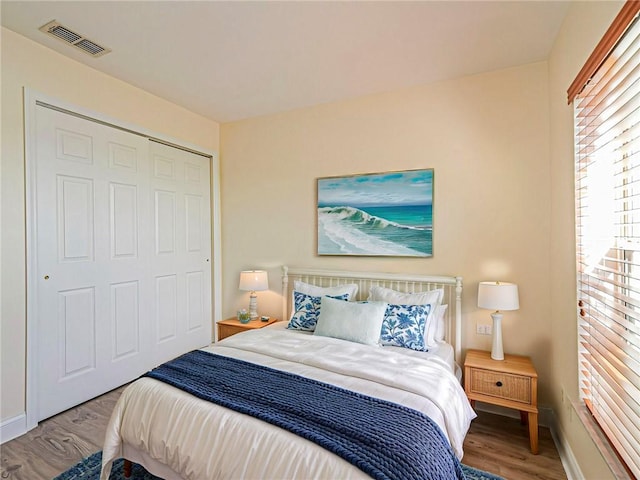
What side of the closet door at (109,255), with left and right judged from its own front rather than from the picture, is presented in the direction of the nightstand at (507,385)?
front

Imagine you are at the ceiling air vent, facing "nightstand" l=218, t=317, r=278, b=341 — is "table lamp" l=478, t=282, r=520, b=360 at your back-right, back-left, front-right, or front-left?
front-right

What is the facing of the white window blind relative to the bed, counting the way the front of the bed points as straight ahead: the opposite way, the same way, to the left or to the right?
to the right

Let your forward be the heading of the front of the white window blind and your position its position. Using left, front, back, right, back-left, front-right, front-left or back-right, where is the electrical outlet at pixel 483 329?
front-right

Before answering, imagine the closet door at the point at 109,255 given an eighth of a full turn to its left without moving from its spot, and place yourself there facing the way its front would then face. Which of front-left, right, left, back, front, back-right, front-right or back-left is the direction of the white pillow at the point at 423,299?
front-right

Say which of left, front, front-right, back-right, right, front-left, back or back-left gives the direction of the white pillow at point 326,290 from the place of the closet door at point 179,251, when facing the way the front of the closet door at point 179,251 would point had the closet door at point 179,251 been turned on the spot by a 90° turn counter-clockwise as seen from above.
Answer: right

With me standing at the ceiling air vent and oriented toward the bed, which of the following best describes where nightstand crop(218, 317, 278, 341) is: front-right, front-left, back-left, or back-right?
front-left

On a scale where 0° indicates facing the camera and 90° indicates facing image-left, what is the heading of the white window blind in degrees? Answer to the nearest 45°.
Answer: approximately 90°

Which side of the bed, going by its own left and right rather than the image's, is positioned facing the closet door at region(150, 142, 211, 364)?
right

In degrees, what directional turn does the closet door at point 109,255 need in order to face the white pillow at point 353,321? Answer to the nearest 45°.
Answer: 0° — it already faces it

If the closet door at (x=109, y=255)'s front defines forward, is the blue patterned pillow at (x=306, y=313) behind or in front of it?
in front

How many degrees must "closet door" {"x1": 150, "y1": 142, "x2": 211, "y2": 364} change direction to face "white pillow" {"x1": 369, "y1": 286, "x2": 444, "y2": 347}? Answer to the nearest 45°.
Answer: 0° — it already faces it

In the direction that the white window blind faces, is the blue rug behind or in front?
in front

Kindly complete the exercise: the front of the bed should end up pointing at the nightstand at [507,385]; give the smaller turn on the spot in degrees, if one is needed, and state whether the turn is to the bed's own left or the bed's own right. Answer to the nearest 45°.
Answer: approximately 135° to the bed's own left

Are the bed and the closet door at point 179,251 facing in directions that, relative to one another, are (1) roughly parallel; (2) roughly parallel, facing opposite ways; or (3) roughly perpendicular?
roughly perpendicular

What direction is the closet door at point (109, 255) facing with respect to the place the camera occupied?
facing the viewer and to the right of the viewer

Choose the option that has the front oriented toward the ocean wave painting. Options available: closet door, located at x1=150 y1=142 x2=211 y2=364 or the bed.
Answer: the closet door
